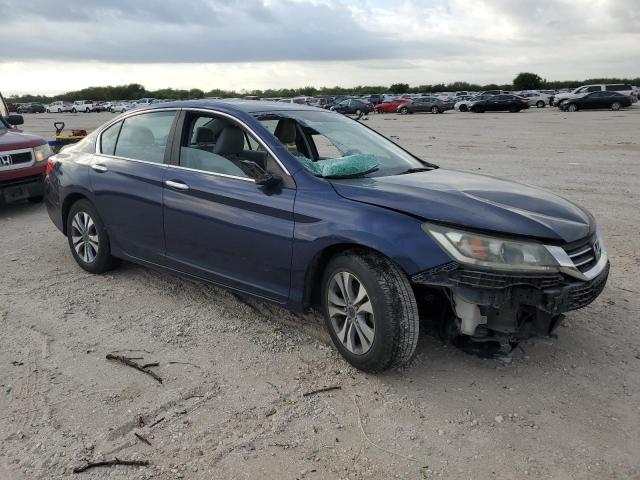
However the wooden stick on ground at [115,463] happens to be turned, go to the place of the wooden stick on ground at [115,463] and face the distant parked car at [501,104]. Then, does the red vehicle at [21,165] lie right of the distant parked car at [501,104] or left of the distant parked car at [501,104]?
left

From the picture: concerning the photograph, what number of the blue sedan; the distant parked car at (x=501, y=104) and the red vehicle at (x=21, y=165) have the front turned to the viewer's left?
1

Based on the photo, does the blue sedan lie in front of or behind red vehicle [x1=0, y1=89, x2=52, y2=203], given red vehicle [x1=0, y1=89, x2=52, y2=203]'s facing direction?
in front

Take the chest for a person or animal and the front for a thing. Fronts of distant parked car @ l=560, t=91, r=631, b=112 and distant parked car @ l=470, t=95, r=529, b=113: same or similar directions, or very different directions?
same or similar directions

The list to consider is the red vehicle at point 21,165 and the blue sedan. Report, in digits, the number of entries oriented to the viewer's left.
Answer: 0

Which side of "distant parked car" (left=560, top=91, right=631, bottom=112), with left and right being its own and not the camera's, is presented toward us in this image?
left

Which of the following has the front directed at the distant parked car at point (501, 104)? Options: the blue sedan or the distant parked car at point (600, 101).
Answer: the distant parked car at point (600, 101)

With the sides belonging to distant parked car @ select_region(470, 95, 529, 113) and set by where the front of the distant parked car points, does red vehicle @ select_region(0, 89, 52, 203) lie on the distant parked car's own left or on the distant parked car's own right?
on the distant parked car's own left

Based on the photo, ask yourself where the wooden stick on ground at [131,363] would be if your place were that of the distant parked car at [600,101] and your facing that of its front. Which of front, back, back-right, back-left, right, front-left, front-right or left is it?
left

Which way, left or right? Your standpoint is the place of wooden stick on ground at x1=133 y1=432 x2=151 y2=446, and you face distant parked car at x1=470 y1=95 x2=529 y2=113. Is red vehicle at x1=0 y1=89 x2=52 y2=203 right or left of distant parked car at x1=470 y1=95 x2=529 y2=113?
left

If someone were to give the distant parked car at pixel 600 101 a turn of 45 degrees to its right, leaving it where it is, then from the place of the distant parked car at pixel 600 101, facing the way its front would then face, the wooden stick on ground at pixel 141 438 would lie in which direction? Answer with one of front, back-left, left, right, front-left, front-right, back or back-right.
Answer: back-left

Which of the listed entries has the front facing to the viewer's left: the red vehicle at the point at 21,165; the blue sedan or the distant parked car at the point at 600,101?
the distant parked car

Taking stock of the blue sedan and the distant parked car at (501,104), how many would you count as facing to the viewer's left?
1
